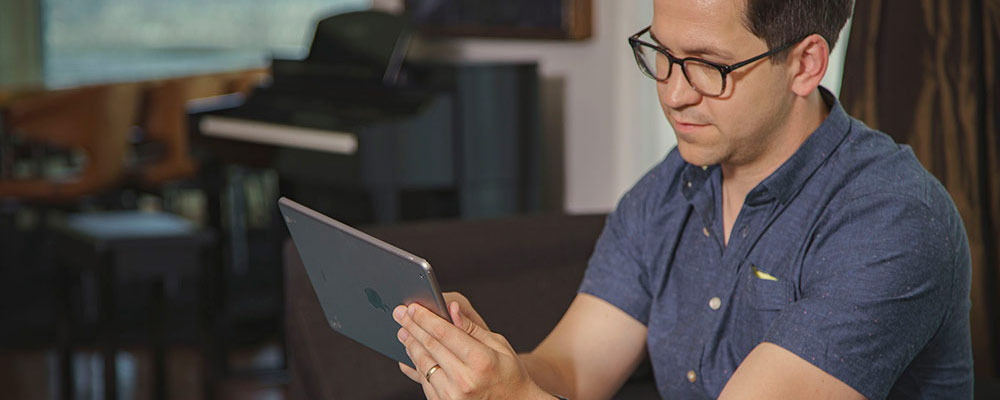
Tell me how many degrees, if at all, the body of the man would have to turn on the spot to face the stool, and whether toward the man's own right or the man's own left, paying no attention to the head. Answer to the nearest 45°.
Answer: approximately 90° to the man's own right

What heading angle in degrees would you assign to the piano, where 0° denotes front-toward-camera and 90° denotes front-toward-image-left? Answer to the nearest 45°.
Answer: approximately 45°
